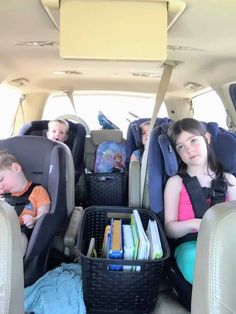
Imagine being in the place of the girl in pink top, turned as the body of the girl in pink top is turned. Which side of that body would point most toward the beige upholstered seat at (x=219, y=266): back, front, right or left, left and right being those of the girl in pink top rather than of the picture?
front

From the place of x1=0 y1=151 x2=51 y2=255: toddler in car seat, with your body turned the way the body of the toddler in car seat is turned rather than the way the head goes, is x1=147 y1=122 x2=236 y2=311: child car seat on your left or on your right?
on your left

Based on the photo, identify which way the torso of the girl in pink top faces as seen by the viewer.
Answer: toward the camera

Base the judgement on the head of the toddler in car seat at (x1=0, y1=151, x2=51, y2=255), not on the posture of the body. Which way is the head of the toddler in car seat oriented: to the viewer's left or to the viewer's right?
to the viewer's left

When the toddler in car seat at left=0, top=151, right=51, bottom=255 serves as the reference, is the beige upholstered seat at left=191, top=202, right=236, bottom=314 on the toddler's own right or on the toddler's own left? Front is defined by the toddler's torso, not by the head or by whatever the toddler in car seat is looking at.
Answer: on the toddler's own left

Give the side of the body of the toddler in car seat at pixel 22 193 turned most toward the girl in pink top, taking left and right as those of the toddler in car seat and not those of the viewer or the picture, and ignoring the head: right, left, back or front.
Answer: left

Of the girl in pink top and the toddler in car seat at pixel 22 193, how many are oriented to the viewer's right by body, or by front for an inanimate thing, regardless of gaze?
0

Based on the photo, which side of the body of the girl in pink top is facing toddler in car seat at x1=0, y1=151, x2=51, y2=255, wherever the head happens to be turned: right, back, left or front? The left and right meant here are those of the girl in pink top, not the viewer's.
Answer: right

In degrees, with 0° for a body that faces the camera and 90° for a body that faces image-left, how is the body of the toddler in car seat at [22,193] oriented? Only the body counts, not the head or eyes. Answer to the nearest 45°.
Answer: approximately 45°

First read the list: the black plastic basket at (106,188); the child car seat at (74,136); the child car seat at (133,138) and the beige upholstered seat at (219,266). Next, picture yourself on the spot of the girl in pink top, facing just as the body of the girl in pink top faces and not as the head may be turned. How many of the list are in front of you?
1

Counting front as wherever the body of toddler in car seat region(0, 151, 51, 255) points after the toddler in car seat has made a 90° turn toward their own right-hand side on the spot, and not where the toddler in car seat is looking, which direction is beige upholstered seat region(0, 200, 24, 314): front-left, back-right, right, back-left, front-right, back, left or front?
back-left
